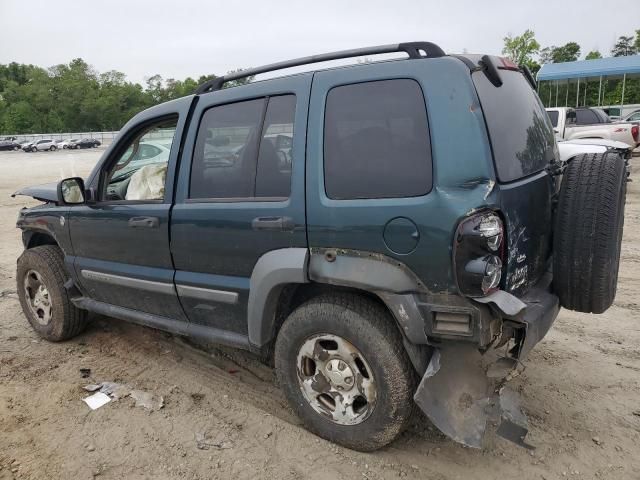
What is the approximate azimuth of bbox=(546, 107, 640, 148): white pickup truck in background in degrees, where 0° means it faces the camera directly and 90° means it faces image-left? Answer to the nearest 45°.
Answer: approximately 135°

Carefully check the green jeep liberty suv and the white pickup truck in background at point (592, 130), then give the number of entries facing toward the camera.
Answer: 0

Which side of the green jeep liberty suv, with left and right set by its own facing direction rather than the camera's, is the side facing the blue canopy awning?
right

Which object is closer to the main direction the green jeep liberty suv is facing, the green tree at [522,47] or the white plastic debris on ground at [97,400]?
the white plastic debris on ground

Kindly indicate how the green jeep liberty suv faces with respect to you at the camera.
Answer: facing away from the viewer and to the left of the viewer

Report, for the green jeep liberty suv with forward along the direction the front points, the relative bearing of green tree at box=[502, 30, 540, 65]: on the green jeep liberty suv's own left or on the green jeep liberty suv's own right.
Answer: on the green jeep liberty suv's own right

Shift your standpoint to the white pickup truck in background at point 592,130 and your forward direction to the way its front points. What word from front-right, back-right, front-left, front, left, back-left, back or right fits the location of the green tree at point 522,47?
front-right

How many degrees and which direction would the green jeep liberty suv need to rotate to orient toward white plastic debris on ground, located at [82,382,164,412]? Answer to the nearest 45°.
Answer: approximately 45° to its left
